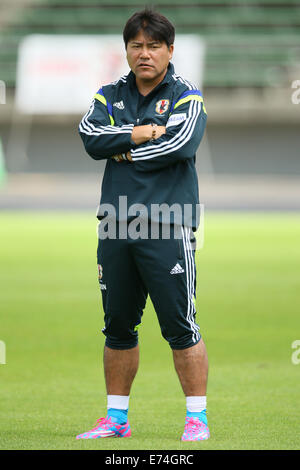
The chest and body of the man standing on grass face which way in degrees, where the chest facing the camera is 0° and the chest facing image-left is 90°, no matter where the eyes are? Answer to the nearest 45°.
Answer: approximately 0°
